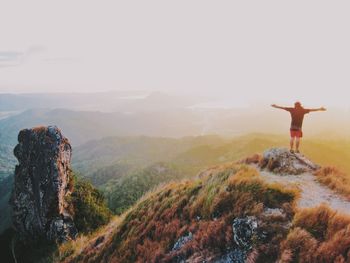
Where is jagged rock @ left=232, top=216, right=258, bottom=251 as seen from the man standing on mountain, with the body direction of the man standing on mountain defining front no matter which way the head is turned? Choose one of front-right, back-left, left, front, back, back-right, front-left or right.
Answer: back

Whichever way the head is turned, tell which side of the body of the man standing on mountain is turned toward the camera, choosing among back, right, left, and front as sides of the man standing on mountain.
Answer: back

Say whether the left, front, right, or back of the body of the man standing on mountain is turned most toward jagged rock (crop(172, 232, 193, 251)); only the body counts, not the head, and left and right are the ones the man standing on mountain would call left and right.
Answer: back

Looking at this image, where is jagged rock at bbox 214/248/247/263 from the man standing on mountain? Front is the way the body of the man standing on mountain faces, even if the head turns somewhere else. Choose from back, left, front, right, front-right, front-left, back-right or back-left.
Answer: back

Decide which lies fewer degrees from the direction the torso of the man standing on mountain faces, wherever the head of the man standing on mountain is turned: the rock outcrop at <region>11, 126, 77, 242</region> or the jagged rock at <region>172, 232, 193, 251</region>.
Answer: the rock outcrop

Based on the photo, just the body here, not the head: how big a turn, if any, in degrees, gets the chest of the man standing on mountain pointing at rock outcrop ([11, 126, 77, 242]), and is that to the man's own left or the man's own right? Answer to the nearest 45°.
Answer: approximately 90° to the man's own left
